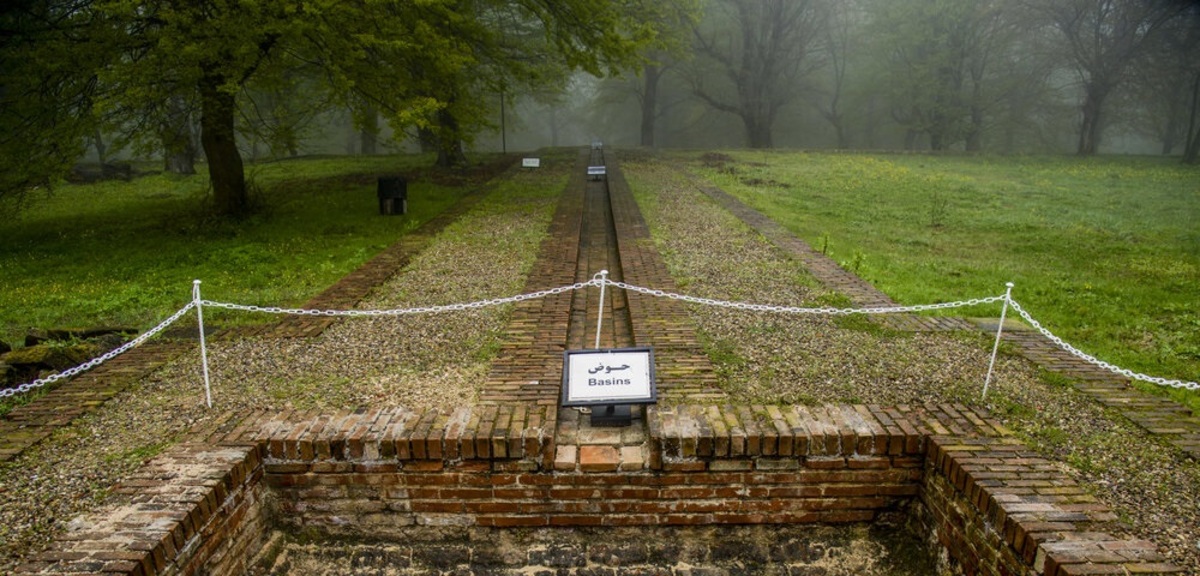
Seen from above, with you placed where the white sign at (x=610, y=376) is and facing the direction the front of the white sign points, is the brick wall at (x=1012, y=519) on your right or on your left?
on your left

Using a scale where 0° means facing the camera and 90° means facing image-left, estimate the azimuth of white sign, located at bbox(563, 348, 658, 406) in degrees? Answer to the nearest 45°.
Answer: approximately 0°

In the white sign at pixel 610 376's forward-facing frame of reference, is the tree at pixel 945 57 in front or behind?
behind

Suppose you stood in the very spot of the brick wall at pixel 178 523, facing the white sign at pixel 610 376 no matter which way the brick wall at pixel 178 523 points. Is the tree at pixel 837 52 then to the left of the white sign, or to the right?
left

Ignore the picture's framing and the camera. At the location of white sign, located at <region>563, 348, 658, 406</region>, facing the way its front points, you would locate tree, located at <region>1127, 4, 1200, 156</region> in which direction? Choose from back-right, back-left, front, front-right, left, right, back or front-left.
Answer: back-left

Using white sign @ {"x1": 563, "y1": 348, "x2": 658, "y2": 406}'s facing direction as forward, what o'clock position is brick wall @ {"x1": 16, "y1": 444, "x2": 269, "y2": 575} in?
The brick wall is roughly at 2 o'clock from the white sign.

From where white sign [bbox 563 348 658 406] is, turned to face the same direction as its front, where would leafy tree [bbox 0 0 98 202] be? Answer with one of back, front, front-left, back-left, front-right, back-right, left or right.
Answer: back-right

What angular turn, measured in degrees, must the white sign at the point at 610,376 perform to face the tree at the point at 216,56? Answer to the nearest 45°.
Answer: approximately 135° to its right
